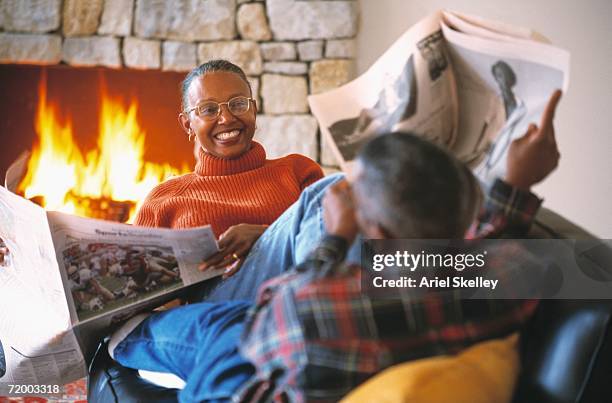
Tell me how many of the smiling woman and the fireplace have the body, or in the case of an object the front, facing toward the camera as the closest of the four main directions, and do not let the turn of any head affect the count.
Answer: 2

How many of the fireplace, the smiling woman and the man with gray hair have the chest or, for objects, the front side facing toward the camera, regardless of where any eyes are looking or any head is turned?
2

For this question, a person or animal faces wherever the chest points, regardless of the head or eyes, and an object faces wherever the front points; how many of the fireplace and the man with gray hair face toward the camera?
1

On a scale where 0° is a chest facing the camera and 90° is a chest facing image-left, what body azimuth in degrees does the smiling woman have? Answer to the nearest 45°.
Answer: approximately 0°

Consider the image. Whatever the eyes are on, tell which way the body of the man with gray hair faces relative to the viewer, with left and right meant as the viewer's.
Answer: facing away from the viewer and to the left of the viewer

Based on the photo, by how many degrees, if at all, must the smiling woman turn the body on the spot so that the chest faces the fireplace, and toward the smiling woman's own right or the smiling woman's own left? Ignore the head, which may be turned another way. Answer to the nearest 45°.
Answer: approximately 180°
